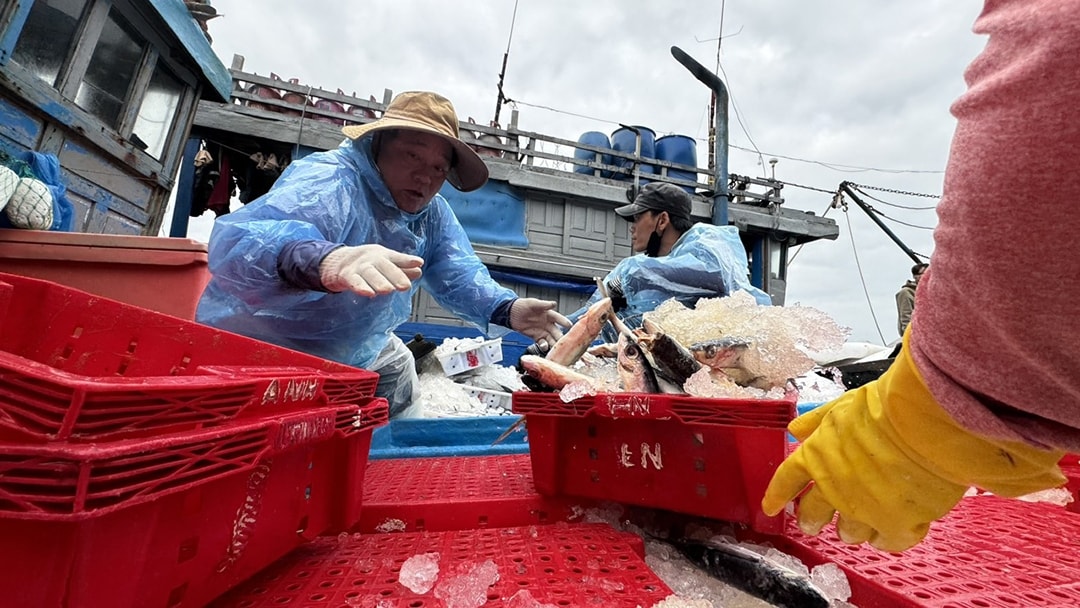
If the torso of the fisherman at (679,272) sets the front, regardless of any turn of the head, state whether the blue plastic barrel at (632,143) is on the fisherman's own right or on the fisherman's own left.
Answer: on the fisherman's own right

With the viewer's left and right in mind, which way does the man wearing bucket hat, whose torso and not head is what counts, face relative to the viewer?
facing the viewer and to the right of the viewer

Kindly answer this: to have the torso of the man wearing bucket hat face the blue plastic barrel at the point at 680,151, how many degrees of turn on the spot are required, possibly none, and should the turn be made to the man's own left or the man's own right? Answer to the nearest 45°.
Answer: approximately 90° to the man's own left

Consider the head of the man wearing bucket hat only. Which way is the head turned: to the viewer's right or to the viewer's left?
to the viewer's right

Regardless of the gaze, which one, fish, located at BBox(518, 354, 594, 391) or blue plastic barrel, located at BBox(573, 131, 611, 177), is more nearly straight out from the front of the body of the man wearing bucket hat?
the fish

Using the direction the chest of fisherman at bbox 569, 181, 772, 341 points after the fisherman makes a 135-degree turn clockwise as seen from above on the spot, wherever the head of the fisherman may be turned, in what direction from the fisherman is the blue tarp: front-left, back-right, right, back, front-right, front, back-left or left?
left

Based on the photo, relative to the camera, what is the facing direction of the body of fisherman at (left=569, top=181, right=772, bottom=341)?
to the viewer's left

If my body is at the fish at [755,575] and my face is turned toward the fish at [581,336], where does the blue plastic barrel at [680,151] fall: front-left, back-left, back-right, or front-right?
front-right

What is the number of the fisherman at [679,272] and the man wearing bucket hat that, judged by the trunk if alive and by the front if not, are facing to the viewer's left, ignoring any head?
1

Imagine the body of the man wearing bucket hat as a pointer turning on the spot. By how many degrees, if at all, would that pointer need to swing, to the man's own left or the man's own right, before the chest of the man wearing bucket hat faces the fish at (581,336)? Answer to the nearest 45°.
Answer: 0° — they already face it

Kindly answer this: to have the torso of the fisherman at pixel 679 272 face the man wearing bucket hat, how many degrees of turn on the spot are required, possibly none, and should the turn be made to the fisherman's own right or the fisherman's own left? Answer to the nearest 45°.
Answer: approximately 45° to the fisherman's own left

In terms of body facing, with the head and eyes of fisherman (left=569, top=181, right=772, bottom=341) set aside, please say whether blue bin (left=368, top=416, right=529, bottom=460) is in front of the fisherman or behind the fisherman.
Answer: in front

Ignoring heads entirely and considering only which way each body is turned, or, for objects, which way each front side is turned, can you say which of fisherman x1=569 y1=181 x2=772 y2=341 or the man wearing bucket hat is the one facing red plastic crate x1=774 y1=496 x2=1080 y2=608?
the man wearing bucket hat

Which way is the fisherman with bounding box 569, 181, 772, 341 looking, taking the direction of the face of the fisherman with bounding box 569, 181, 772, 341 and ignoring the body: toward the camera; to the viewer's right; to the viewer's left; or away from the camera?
to the viewer's left

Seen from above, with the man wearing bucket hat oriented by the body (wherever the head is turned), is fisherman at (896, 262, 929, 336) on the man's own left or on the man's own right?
on the man's own left

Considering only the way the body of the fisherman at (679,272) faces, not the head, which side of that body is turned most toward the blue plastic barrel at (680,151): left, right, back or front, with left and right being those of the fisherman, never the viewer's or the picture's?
right

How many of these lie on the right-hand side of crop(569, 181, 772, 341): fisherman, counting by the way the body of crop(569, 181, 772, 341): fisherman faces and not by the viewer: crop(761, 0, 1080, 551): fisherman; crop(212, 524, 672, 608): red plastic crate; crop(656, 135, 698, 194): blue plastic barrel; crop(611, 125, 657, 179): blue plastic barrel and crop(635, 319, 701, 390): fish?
2
